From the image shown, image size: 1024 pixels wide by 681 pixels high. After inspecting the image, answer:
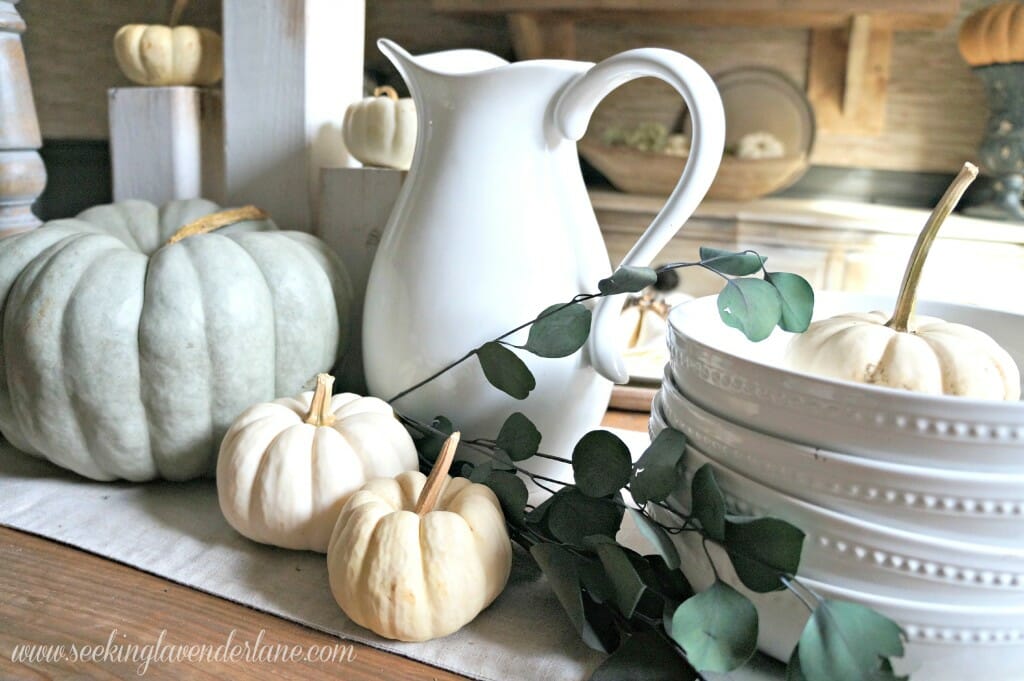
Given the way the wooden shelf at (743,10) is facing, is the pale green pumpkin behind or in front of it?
in front

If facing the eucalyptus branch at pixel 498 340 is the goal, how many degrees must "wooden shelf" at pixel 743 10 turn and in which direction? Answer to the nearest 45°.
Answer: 0° — it already faces it

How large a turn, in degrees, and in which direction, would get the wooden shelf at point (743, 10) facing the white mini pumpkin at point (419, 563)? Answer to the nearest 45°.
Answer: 0° — it already faces it

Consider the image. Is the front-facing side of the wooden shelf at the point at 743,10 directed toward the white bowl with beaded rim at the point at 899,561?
yes

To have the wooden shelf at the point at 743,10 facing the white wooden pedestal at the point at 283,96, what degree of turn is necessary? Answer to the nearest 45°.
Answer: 0° — it already faces it

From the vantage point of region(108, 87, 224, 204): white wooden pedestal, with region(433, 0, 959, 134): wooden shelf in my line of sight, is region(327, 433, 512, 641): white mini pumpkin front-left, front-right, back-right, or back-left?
back-right

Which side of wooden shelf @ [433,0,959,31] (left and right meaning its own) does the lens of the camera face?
front

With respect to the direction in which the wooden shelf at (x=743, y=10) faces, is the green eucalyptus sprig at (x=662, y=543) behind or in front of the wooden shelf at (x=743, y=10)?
in front

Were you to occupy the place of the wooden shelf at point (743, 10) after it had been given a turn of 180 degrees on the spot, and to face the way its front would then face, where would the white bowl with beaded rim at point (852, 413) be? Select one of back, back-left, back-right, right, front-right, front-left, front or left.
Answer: back

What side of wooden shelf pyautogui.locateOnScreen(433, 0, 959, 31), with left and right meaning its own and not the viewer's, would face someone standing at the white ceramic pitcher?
front

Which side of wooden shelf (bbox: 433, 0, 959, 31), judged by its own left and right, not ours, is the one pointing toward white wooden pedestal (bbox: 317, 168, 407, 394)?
front
